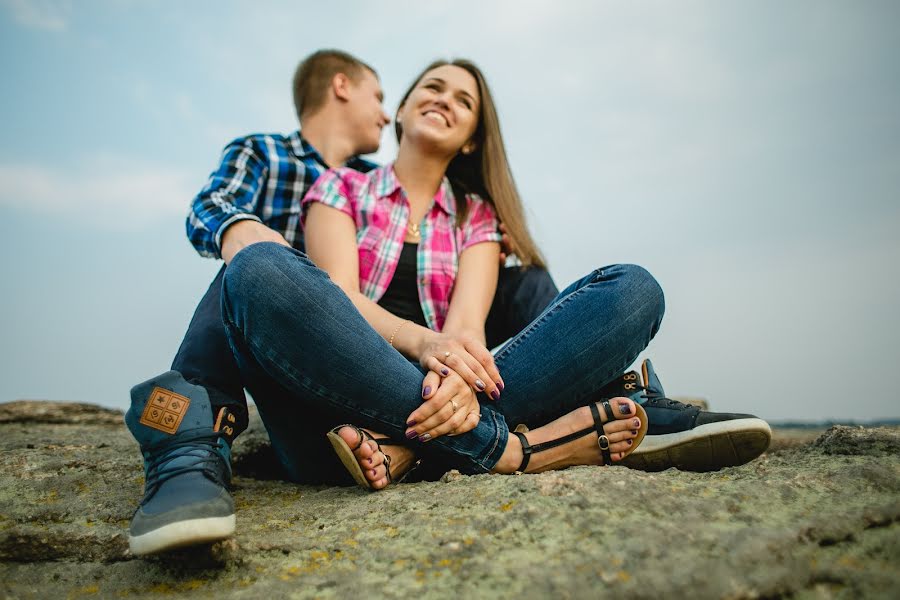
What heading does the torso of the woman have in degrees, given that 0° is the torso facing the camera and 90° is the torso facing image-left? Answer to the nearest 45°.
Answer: approximately 0°

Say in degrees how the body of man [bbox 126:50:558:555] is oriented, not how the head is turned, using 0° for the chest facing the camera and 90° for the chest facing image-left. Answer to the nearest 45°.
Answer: approximately 315°

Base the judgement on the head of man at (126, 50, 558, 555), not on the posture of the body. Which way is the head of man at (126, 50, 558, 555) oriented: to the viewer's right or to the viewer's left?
to the viewer's right
